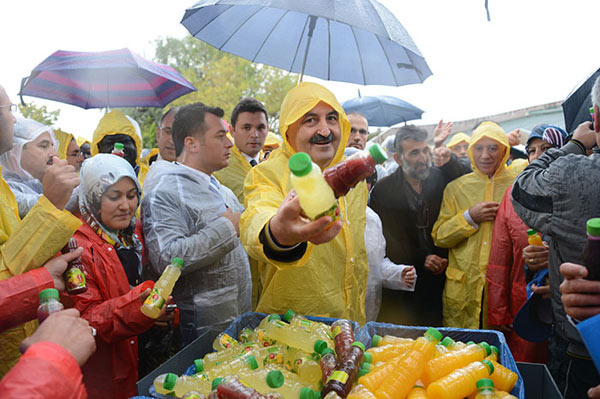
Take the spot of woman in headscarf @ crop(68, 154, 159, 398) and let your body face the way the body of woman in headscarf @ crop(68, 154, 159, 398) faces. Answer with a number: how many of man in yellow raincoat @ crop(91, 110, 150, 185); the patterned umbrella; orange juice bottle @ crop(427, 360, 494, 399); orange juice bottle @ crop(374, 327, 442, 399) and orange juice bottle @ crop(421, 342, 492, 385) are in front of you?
3

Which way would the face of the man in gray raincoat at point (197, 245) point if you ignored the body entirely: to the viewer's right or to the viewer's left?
to the viewer's right

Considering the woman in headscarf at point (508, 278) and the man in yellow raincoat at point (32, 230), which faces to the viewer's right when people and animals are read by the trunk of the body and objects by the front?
the man in yellow raincoat

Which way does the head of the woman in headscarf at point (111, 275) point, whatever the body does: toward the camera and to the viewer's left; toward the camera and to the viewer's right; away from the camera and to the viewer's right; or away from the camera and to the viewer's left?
toward the camera and to the viewer's right

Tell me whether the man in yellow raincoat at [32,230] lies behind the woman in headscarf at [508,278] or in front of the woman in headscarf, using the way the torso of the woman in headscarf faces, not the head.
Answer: in front

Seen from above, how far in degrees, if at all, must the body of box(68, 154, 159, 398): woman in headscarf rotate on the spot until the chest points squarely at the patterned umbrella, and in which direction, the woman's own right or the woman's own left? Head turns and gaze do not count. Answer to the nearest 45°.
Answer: approximately 135° to the woman's own left

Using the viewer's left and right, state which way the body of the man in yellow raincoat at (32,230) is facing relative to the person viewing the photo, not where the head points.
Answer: facing to the right of the viewer

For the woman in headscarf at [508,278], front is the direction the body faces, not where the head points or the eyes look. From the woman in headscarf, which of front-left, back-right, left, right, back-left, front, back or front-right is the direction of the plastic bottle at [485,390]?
front-left

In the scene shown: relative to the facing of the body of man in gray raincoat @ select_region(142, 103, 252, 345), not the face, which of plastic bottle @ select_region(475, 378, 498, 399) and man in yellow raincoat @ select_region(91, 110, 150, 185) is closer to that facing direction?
the plastic bottle

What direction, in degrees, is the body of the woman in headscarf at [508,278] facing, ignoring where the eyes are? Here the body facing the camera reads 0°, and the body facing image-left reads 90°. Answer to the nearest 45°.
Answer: approximately 45°
